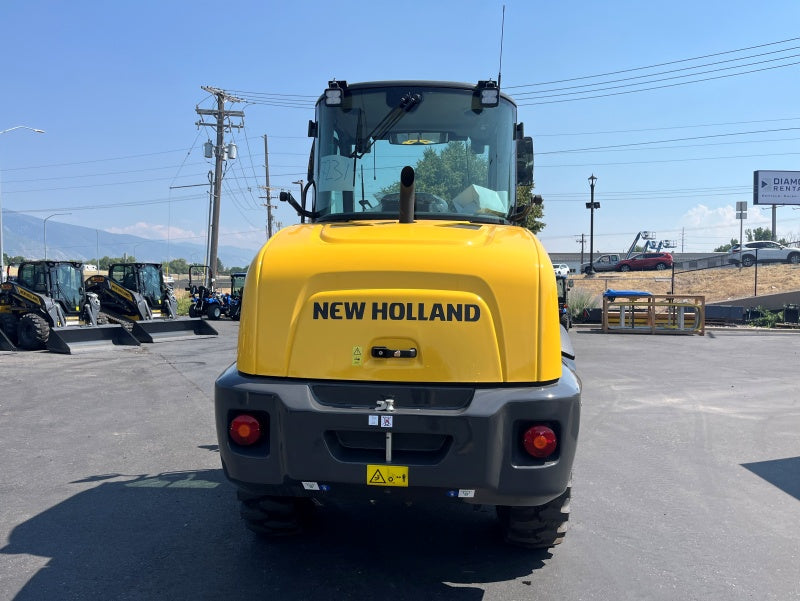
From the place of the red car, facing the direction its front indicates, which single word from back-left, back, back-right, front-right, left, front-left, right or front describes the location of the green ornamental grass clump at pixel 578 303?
left

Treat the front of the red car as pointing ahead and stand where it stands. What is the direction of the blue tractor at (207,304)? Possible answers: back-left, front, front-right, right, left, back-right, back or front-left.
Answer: front-left

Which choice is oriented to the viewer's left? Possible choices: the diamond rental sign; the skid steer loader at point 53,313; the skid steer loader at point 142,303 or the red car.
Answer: the red car

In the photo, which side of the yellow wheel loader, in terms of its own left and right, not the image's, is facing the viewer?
back

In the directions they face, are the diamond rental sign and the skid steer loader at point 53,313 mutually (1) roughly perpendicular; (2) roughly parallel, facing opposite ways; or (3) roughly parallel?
roughly perpendicular

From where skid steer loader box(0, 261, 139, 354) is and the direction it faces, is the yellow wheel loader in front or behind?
in front

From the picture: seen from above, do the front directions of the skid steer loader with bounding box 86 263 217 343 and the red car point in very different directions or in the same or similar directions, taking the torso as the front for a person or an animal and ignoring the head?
very different directions

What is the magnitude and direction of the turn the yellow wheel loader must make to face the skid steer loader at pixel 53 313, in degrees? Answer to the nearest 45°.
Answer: approximately 45° to its left

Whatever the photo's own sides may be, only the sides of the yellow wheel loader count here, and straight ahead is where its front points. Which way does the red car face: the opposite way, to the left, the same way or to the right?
to the left

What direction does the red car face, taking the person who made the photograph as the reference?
facing to the left of the viewer

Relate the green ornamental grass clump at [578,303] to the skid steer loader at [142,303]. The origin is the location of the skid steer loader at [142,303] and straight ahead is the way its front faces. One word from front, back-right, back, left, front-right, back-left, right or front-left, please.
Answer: front-left

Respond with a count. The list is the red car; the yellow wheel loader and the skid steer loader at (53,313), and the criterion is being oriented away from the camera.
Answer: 1

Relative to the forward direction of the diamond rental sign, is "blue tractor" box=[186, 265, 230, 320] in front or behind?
in front
